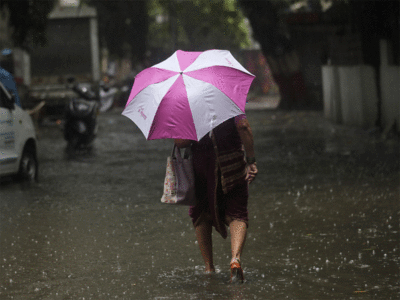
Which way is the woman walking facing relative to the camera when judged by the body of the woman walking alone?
away from the camera

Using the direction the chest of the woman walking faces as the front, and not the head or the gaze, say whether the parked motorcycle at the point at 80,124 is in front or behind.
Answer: in front

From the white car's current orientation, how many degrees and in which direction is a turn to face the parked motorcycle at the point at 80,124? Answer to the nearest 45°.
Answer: approximately 45° to its left

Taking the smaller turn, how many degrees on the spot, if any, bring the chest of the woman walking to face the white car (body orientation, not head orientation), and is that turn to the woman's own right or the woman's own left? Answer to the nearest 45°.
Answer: approximately 45° to the woman's own left
